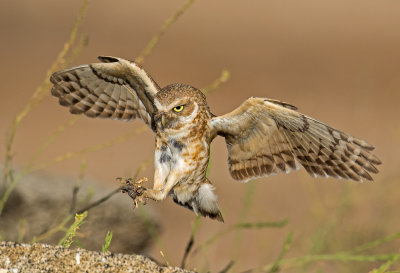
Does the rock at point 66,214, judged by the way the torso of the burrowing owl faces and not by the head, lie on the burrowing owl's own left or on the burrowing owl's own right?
on the burrowing owl's own right

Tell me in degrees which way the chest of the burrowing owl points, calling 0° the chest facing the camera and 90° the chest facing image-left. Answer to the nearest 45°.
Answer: approximately 45°
